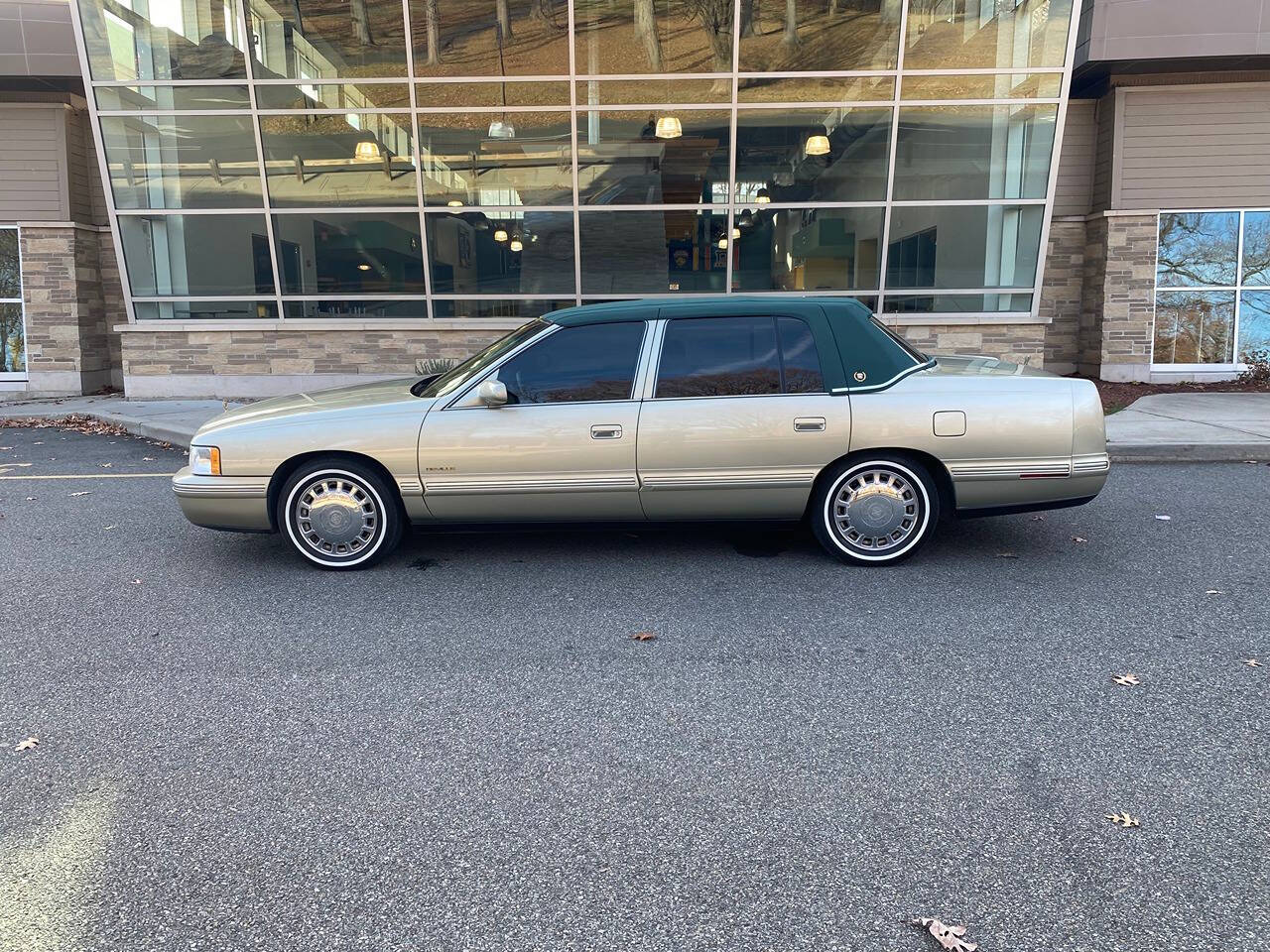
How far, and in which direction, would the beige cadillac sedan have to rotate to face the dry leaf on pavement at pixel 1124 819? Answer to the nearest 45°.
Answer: approximately 135° to its left

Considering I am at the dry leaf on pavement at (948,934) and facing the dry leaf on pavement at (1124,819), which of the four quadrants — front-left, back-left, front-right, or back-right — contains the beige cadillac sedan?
front-left

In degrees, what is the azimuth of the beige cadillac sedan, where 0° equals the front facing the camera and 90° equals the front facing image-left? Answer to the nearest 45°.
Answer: approximately 90°

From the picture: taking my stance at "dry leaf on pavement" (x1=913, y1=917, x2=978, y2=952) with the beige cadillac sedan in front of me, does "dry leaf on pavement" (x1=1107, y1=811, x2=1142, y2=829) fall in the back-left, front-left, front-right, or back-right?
front-right

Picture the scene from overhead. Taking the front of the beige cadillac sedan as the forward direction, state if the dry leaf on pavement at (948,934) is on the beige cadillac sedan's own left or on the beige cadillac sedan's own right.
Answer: on the beige cadillac sedan's own left
